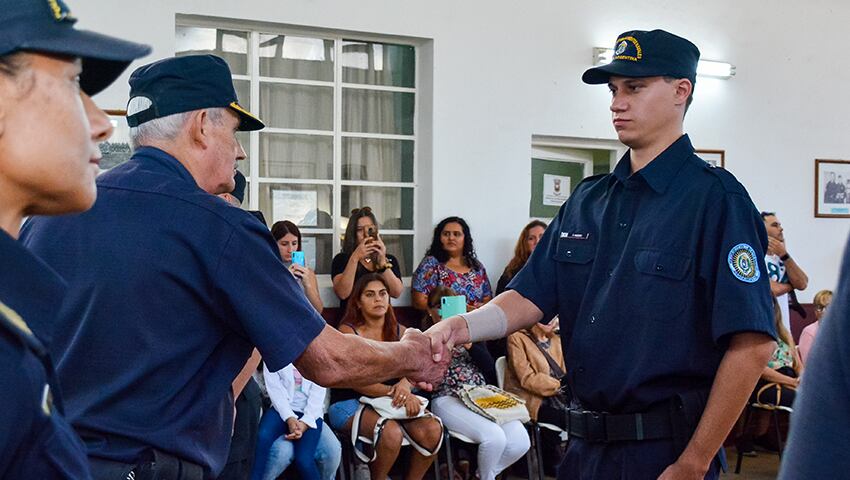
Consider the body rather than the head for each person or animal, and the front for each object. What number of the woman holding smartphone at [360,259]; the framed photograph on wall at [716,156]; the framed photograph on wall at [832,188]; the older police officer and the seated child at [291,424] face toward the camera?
4

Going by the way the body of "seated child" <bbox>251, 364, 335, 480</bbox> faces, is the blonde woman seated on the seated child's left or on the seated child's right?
on the seated child's left

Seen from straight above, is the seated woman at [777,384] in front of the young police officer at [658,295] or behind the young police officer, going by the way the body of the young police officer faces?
behind

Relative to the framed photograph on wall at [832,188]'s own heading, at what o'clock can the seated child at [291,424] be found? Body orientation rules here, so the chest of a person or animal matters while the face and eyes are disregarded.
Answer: The seated child is roughly at 1 o'clock from the framed photograph on wall.

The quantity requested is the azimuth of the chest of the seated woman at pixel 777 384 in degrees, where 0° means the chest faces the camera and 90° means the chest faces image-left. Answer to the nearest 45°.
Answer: approximately 45°

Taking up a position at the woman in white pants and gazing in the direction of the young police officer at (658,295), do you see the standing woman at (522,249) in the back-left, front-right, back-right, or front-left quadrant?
back-left

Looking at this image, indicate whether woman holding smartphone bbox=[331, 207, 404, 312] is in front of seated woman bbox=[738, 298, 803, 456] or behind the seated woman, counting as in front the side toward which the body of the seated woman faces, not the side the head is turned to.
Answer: in front

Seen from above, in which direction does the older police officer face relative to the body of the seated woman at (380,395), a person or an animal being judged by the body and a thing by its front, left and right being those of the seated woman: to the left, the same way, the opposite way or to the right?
to the left

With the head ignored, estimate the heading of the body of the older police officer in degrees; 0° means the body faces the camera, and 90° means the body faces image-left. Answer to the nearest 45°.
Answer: approximately 225°

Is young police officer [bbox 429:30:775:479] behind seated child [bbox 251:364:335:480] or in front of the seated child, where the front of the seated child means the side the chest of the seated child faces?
in front

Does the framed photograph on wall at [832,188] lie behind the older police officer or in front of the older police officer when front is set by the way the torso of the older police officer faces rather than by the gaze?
in front
